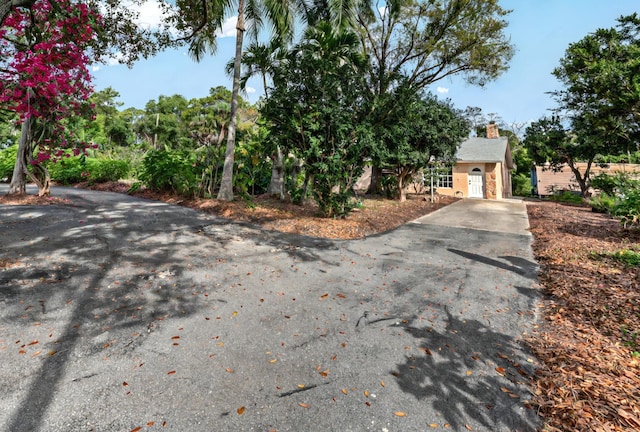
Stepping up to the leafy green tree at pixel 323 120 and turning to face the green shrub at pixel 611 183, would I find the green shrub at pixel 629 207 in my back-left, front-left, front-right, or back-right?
front-right

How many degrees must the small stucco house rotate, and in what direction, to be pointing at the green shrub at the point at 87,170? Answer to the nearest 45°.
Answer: approximately 45° to its right

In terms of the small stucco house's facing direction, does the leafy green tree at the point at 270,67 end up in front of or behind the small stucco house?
in front

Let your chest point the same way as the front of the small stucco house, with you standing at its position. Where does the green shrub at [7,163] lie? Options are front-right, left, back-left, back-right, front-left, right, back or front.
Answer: front-right

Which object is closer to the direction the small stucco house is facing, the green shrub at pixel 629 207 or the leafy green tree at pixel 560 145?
the green shrub

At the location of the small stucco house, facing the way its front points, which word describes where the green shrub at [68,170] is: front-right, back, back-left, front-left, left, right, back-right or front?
front-right

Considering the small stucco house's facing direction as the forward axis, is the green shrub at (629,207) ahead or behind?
ahead

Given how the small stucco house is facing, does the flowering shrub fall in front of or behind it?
in front

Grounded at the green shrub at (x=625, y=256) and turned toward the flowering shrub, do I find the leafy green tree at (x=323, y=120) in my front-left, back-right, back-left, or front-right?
front-right

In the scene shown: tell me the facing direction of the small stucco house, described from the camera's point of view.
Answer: facing the viewer

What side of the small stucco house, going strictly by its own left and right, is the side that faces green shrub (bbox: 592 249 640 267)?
front

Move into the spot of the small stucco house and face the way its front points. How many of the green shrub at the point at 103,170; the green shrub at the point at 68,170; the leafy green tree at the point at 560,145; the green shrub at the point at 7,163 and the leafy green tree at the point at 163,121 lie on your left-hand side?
1
